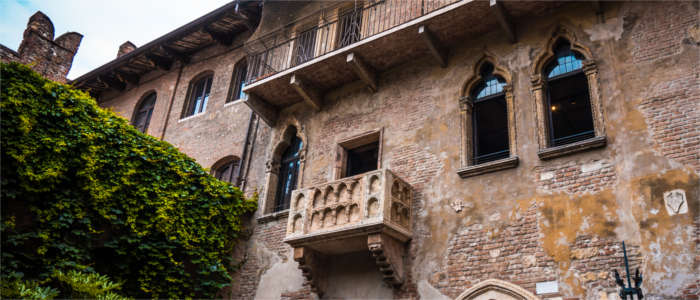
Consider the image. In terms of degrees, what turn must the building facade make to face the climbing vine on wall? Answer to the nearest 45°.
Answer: approximately 45° to its right

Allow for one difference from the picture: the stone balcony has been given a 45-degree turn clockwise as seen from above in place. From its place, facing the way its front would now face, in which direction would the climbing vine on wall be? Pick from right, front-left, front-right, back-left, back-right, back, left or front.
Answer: front

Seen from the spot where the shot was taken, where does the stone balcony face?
facing the viewer and to the left of the viewer
